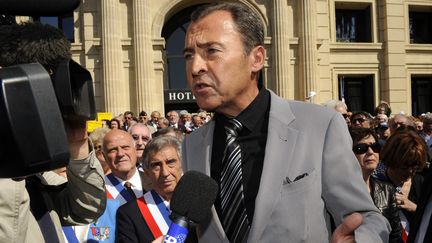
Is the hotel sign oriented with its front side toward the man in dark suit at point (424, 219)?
yes

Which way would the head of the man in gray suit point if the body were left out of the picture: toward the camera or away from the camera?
toward the camera

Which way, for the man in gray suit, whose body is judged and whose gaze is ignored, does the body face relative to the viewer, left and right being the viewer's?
facing the viewer and to the left of the viewer

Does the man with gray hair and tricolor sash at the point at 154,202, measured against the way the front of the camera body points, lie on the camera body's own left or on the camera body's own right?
on the camera body's own left

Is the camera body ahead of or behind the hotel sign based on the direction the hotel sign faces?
ahead

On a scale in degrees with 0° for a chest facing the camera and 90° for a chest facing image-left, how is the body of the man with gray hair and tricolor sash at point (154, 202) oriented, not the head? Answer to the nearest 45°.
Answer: approximately 315°

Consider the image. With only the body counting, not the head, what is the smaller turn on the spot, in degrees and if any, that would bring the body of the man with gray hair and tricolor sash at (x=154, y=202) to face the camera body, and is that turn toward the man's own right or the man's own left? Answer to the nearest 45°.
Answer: approximately 45° to the man's own right

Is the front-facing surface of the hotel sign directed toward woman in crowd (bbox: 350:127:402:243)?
yes

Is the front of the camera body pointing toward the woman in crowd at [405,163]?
no

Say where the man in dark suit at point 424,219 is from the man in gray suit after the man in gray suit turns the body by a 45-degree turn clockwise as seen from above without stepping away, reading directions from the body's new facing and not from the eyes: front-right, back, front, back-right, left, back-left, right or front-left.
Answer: back

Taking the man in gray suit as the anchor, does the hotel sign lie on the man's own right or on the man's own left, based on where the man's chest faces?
on the man's own right

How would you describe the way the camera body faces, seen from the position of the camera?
facing away from the viewer and to the right of the viewer

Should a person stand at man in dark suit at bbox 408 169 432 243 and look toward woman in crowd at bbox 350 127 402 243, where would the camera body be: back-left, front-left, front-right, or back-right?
back-left

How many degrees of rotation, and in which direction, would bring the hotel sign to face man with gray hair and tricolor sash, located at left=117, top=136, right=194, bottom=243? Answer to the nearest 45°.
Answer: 0° — it already faces them

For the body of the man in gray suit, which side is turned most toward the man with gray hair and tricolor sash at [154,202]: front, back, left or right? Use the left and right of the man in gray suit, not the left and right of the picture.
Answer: right

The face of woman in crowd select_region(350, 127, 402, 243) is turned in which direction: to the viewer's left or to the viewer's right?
to the viewer's left

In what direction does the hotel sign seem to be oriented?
toward the camera
